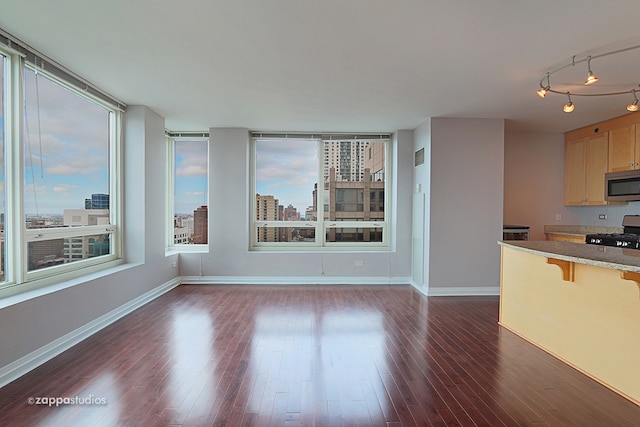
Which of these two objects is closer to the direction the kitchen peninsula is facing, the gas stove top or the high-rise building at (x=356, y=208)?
the high-rise building

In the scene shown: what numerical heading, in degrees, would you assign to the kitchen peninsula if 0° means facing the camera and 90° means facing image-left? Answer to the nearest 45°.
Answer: approximately 45°

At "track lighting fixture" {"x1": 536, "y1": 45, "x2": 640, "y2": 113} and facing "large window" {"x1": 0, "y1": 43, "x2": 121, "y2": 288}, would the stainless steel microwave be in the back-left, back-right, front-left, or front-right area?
back-right

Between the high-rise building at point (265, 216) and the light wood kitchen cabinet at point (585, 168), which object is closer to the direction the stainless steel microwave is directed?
the high-rise building

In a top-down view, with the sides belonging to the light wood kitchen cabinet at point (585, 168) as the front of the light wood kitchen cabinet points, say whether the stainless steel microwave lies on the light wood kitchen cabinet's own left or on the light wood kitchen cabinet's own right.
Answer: on the light wood kitchen cabinet's own left

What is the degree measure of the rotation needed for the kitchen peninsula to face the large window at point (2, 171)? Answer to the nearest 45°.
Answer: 0° — it already faces it

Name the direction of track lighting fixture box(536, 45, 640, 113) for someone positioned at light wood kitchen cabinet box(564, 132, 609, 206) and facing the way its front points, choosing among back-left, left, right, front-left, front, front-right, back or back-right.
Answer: front-left

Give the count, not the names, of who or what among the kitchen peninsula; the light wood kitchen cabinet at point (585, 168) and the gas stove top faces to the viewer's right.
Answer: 0

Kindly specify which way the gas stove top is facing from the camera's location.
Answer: facing the viewer and to the left of the viewer

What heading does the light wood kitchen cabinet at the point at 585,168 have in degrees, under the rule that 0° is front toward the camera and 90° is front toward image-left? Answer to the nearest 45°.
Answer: approximately 45°

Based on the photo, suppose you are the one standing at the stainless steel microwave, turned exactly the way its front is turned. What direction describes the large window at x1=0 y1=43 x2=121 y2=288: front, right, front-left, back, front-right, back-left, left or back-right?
front
